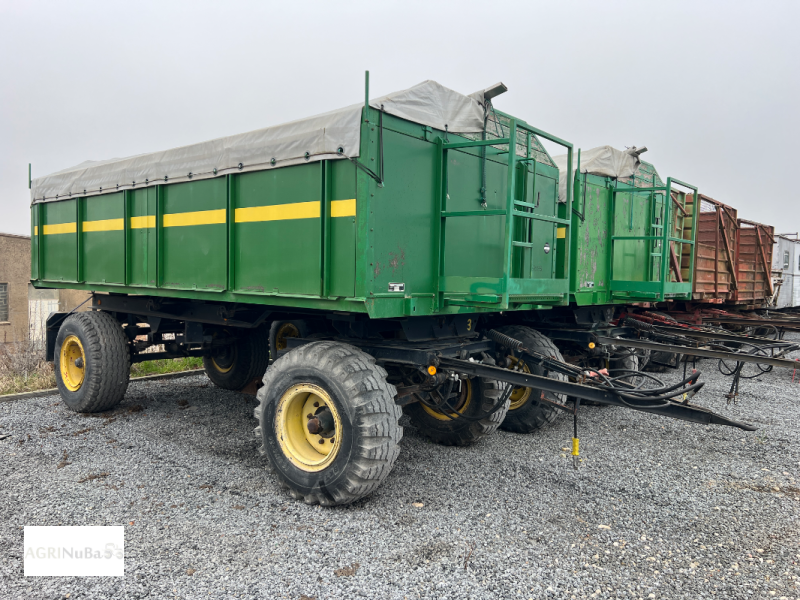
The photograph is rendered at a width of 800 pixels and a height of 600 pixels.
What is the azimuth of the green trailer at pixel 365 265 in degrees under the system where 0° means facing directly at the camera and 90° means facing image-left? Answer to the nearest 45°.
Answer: approximately 315°
